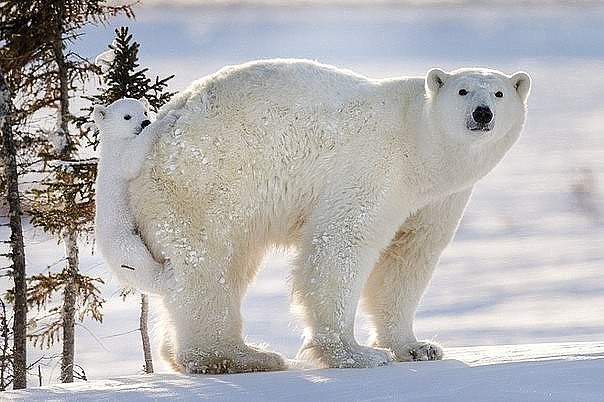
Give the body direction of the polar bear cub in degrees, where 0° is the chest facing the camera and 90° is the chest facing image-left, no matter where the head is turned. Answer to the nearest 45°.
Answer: approximately 270°

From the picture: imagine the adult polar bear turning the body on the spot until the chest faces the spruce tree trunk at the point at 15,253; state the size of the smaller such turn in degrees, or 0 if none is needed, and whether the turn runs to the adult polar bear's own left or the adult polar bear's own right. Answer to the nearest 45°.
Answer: approximately 135° to the adult polar bear's own left

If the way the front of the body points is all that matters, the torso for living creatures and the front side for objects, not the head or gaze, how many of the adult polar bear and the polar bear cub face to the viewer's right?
2

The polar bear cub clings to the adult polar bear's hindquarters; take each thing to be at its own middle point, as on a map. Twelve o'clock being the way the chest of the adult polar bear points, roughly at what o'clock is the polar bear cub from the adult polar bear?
The polar bear cub is roughly at 6 o'clock from the adult polar bear.

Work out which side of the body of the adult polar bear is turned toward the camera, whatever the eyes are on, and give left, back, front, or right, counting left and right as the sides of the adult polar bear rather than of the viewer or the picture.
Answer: right

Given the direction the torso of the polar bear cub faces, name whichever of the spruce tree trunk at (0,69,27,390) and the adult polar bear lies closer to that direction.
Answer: the adult polar bear
